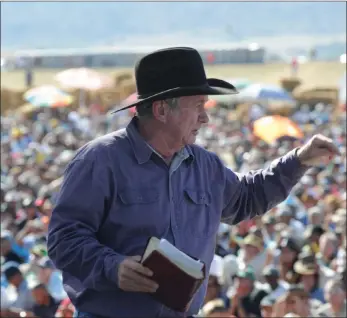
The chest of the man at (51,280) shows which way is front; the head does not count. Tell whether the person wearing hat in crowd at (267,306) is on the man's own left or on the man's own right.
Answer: on the man's own left

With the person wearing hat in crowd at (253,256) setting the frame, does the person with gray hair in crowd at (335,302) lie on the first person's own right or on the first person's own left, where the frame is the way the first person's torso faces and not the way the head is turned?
on the first person's own left

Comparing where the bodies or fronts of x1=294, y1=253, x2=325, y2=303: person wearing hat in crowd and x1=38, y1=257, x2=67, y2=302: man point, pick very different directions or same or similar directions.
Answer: same or similar directions

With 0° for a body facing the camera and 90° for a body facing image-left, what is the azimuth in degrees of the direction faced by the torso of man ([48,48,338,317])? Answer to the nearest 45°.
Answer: approximately 315°

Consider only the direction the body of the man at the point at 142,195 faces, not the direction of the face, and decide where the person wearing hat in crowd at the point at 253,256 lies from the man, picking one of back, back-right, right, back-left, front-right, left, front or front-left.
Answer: back-left

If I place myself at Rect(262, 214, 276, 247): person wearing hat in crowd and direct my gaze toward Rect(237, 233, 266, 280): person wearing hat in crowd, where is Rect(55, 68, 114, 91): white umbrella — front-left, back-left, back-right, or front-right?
back-right

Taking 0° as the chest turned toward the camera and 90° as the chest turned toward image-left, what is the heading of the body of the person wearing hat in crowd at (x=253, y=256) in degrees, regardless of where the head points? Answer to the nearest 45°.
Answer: approximately 45°

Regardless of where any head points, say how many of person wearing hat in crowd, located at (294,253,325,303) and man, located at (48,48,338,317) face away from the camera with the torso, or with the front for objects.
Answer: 0

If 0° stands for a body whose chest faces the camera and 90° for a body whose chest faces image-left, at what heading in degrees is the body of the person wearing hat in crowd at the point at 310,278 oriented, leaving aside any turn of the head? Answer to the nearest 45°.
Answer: approximately 45°

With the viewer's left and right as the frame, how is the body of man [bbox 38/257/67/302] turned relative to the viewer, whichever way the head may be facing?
facing the viewer and to the left of the viewer

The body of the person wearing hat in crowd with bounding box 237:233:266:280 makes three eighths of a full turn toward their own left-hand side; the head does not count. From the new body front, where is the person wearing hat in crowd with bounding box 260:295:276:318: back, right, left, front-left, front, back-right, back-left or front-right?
right

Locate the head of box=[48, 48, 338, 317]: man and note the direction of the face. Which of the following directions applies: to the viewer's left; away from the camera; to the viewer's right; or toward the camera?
to the viewer's right
